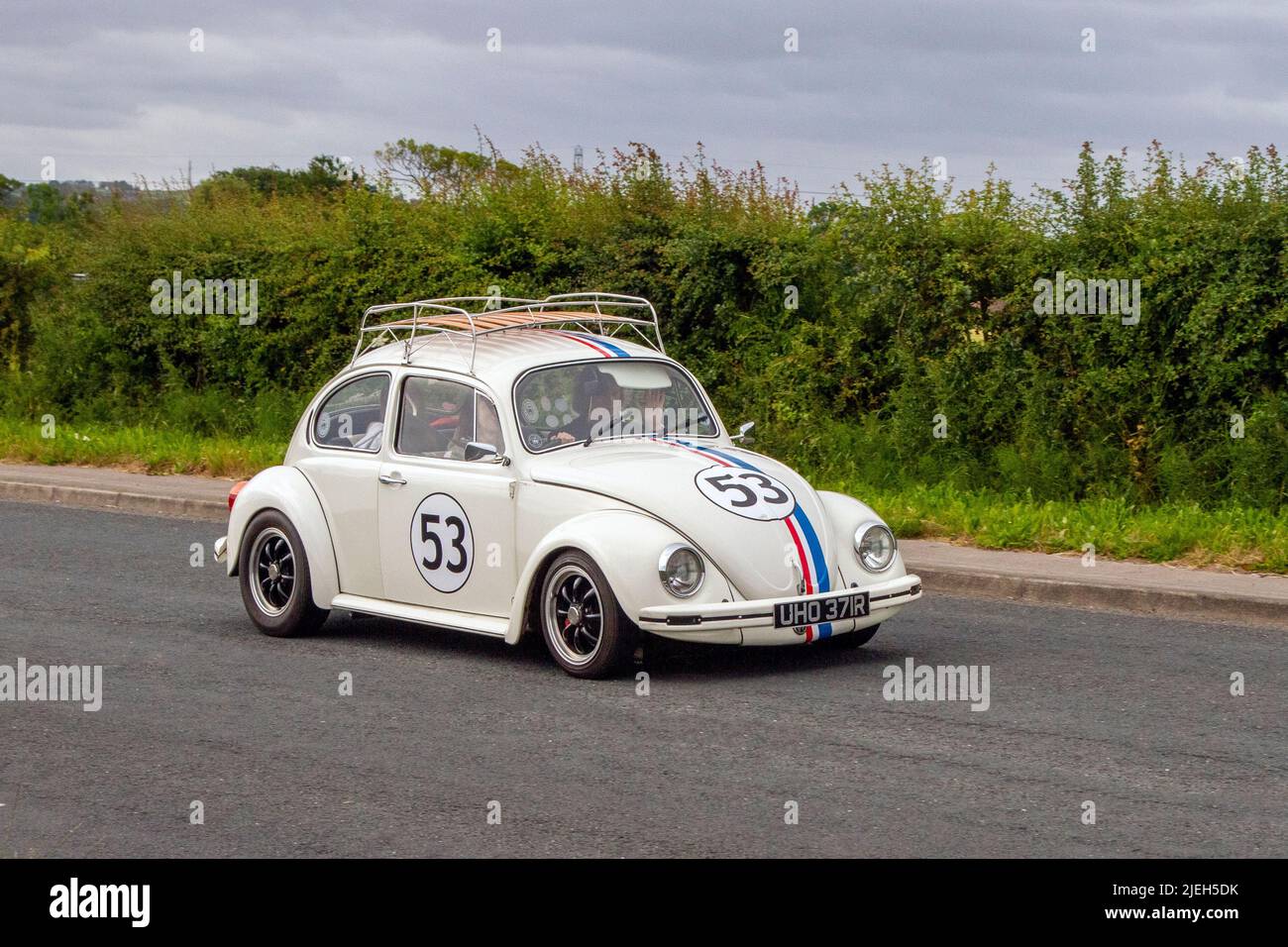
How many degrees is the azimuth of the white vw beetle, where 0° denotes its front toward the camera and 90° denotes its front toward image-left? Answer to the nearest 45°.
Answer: approximately 315°

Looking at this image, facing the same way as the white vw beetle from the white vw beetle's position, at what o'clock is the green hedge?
The green hedge is roughly at 8 o'clock from the white vw beetle.
